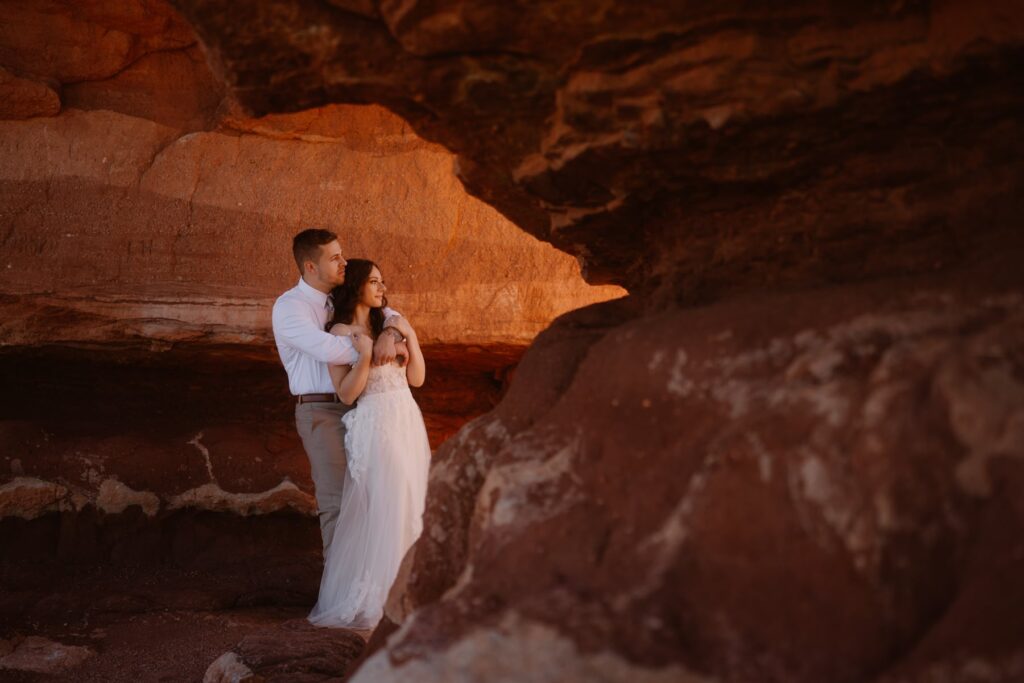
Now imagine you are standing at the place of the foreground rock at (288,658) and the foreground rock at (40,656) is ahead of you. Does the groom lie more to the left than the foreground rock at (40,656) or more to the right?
right

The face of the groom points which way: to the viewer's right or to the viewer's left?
to the viewer's right

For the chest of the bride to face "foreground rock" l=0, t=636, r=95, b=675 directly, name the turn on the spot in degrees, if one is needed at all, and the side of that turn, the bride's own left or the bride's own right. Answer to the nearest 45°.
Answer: approximately 135° to the bride's own right

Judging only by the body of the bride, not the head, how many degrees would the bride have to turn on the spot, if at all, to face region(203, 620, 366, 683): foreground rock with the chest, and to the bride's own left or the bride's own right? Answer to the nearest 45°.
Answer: approximately 45° to the bride's own right

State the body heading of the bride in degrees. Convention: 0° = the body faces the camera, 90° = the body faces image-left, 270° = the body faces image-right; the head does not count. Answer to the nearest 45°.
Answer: approximately 315°

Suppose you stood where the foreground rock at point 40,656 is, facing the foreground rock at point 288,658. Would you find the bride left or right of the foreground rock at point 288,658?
left
